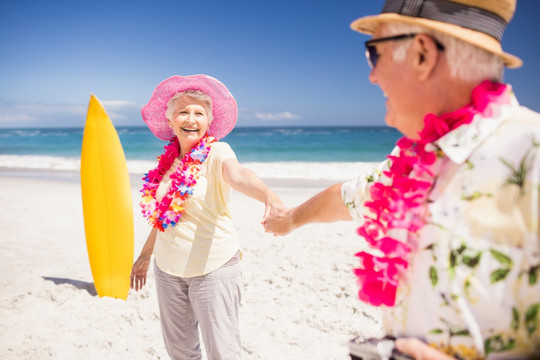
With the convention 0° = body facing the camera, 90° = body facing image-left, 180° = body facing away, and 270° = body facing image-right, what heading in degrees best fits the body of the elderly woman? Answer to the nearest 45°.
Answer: approximately 45°

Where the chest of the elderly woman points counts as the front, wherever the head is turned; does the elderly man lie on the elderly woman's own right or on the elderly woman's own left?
on the elderly woman's own left

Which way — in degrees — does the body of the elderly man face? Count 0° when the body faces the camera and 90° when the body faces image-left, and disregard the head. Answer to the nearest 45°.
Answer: approximately 90°
